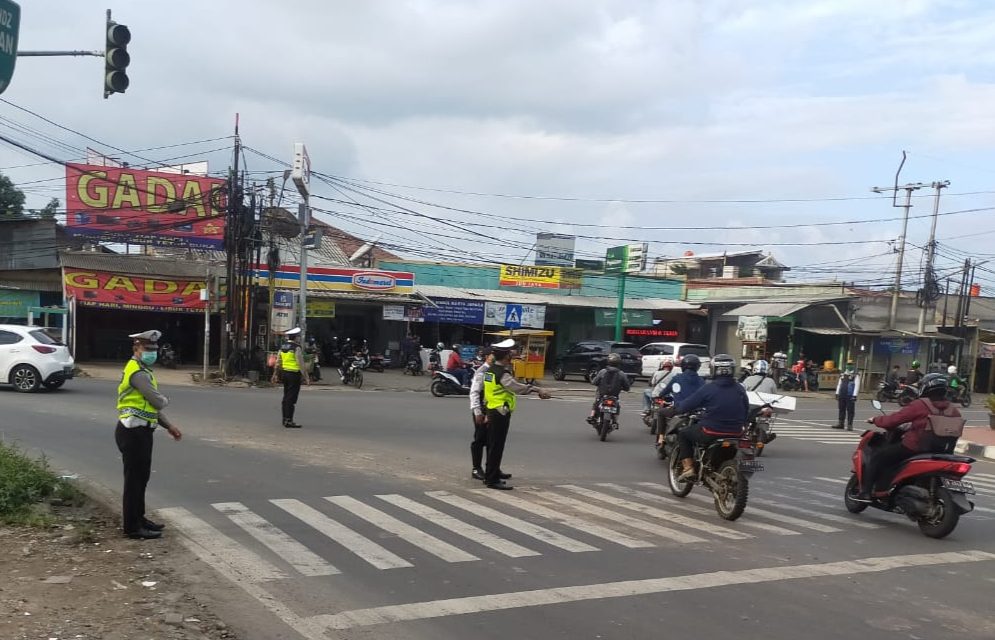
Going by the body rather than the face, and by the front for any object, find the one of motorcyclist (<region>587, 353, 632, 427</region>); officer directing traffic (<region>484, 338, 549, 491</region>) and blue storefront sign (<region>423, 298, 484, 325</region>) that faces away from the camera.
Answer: the motorcyclist

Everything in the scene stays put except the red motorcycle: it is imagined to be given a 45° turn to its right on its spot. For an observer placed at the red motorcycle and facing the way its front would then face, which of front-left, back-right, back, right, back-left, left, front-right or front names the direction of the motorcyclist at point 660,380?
front-left

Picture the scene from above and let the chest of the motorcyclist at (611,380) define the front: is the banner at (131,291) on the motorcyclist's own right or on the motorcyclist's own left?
on the motorcyclist's own left

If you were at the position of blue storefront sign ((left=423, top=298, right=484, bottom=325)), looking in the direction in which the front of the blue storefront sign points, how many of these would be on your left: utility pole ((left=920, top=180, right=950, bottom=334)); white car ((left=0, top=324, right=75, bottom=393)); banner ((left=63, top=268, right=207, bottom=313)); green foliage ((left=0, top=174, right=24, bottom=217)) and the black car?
2

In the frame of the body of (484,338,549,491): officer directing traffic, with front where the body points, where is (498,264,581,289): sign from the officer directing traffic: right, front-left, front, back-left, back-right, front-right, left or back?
left

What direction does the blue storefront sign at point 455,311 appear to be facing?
toward the camera

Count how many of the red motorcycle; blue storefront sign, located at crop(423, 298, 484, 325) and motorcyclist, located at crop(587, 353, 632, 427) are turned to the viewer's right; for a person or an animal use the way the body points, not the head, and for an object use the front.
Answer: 0

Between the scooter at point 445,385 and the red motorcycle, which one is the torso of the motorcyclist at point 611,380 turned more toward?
the scooter

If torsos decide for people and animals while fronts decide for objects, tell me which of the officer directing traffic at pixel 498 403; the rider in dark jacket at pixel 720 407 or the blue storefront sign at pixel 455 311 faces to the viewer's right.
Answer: the officer directing traffic

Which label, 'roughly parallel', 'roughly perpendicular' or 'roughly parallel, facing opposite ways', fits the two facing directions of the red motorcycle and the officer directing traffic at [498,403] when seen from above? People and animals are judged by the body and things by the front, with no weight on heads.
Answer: roughly perpendicular

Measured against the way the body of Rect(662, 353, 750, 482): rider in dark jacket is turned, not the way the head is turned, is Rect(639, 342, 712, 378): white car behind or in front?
in front

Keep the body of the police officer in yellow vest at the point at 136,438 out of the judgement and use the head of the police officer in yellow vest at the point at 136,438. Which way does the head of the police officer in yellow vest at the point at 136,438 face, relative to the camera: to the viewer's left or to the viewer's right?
to the viewer's right

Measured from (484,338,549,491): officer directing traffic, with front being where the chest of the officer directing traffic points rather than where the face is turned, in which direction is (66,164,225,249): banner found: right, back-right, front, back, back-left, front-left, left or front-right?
back-left

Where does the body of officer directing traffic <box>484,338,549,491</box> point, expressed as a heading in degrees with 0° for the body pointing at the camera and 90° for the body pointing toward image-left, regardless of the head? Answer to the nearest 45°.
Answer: approximately 270°

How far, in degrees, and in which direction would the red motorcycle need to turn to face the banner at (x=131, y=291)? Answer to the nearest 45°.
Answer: approximately 45° to its left

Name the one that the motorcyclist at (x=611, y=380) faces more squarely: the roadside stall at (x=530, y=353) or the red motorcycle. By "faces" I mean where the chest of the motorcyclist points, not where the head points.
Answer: the roadside stall

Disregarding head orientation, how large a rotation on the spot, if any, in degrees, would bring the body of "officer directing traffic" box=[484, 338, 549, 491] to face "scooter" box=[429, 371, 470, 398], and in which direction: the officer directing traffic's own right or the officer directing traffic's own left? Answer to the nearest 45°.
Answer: approximately 90° to the officer directing traffic's own left
